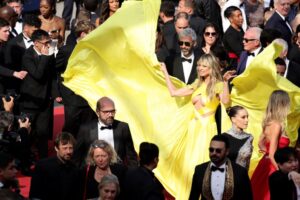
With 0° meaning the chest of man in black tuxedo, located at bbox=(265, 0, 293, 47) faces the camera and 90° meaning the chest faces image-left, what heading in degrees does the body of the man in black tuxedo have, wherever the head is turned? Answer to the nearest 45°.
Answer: approximately 315°

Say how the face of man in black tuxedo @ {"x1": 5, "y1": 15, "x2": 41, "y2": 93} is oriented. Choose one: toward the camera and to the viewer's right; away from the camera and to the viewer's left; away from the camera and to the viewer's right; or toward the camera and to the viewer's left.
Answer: toward the camera and to the viewer's right

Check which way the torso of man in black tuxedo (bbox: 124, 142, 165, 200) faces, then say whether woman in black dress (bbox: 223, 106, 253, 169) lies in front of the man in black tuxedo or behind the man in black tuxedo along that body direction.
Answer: in front

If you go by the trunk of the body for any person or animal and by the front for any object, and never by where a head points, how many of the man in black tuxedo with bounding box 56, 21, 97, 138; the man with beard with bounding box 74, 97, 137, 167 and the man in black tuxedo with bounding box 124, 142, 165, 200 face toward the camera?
1

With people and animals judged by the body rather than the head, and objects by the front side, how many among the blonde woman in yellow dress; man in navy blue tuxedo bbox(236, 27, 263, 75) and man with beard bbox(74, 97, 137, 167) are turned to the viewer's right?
0

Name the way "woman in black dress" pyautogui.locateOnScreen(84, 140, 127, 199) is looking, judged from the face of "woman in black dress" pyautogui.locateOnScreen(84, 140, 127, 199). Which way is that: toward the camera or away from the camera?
toward the camera

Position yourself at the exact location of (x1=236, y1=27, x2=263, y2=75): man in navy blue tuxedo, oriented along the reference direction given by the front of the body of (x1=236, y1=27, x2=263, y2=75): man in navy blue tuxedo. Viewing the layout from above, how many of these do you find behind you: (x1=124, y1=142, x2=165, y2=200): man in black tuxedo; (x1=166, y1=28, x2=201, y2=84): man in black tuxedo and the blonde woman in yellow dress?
0

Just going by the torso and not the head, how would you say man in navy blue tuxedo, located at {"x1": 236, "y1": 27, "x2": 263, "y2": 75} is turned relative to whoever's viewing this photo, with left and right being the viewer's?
facing the viewer and to the left of the viewer

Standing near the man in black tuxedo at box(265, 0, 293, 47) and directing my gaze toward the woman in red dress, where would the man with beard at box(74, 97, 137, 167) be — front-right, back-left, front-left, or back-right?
front-right
